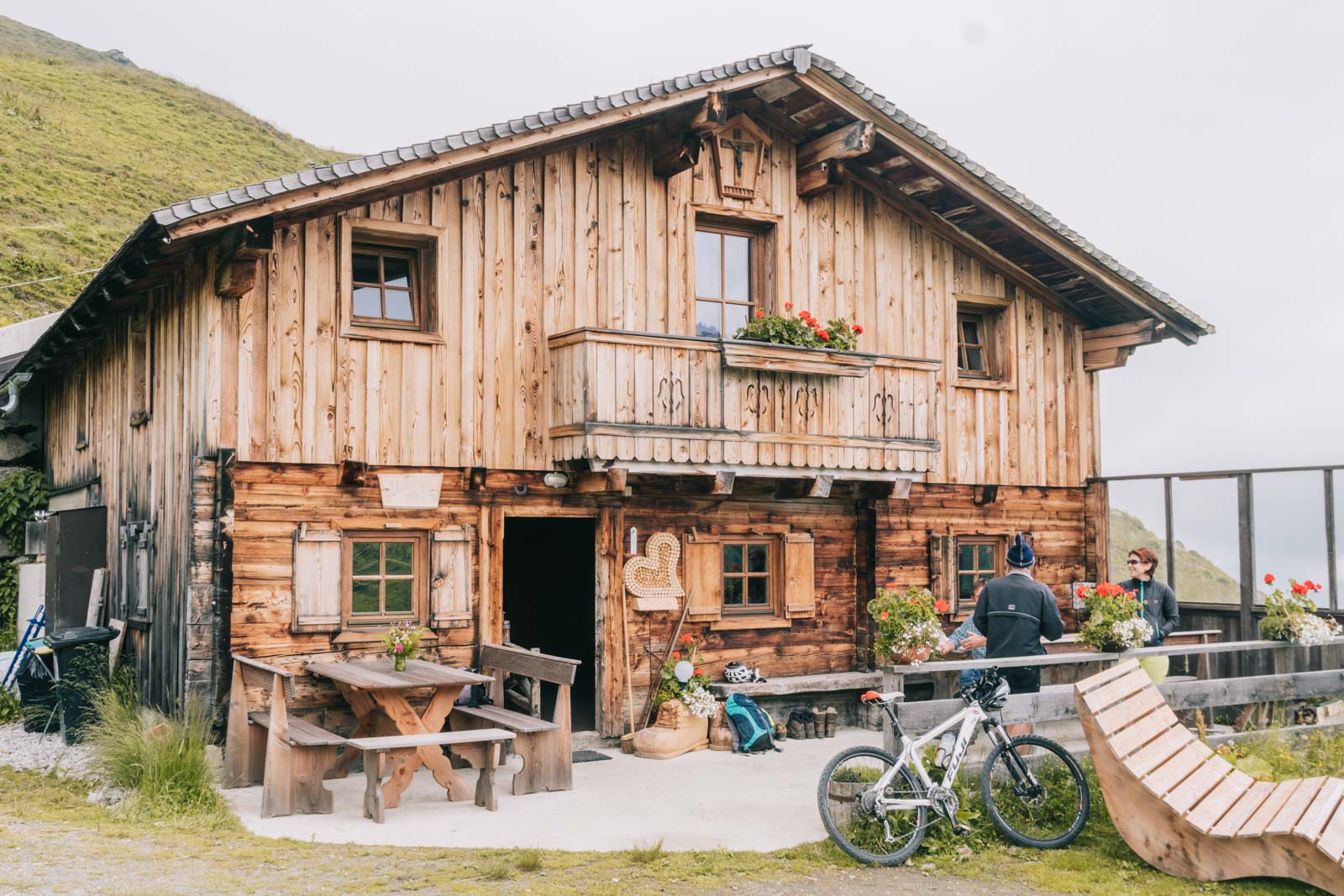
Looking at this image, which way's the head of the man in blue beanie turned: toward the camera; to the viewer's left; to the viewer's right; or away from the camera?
away from the camera

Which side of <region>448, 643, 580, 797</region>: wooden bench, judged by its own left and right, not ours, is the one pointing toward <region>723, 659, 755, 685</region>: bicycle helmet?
back

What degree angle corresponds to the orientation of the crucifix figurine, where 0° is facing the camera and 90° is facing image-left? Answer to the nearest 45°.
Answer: approximately 0°

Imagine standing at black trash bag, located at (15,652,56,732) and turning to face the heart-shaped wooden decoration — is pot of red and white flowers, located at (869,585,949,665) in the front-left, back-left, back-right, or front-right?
front-right

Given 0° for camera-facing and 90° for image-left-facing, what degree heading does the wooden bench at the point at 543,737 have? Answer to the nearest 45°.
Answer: approximately 45°

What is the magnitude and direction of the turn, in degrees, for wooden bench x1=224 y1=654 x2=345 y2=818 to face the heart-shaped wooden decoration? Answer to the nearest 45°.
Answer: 0° — it already faces it

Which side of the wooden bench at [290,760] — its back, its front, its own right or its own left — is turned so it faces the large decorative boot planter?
front

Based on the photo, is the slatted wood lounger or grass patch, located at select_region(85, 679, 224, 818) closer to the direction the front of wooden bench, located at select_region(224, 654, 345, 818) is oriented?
the slatted wood lounger

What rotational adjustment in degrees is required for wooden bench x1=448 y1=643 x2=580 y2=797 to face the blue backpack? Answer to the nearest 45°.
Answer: approximately 180°

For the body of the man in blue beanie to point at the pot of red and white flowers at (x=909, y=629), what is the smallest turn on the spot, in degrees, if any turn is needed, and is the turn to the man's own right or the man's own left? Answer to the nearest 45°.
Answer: approximately 135° to the man's own left

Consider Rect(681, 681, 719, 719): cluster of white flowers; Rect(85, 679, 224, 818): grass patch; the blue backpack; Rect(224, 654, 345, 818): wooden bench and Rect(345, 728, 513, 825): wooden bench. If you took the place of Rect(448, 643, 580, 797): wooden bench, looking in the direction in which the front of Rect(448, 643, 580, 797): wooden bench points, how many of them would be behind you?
2

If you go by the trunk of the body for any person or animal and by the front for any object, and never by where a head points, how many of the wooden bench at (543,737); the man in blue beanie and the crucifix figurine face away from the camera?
1

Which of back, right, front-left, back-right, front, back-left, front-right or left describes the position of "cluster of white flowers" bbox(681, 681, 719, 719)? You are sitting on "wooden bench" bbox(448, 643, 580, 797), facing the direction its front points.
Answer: back

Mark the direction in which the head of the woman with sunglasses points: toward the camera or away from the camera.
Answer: toward the camera

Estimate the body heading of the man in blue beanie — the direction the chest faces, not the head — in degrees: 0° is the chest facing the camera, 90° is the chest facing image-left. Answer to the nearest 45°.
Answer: approximately 180°

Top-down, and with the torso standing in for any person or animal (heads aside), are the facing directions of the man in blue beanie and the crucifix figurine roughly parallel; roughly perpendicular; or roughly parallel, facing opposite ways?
roughly parallel, facing opposite ways

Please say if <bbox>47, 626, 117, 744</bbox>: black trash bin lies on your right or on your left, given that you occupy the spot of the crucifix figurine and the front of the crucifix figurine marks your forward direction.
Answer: on your right

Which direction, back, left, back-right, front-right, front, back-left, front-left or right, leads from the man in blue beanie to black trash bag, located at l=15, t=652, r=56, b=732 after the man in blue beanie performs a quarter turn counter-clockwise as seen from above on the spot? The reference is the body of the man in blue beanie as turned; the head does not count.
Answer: front
